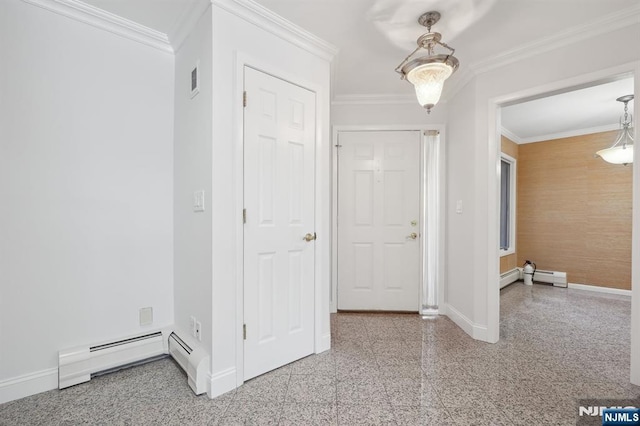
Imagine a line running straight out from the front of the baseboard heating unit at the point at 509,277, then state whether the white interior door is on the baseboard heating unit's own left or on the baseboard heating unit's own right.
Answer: on the baseboard heating unit's own right

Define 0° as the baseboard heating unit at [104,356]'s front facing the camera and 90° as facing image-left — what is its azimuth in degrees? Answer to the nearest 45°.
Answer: approximately 315°

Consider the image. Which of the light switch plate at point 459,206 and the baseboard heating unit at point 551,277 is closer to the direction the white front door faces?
the light switch plate

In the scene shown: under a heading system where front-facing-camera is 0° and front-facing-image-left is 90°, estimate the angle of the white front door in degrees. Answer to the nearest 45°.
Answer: approximately 0°

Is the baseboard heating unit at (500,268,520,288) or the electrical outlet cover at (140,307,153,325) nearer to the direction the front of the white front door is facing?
the electrical outlet cover
